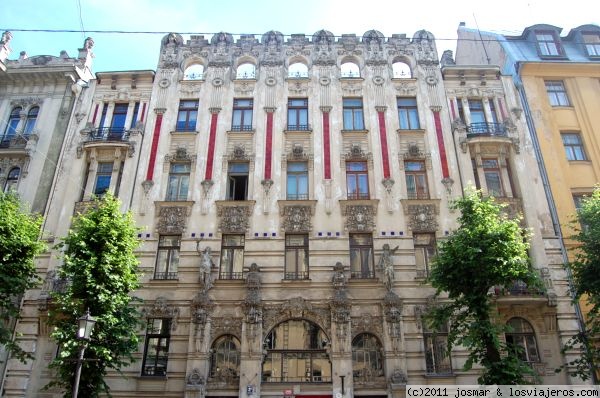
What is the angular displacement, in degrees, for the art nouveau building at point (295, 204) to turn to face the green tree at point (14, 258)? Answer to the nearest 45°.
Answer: approximately 90° to its right

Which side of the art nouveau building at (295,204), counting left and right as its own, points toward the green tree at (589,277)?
left

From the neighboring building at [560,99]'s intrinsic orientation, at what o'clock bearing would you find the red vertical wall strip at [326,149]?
The red vertical wall strip is roughly at 2 o'clock from the neighboring building.

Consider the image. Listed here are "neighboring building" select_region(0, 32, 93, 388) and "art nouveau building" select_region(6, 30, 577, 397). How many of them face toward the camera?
2

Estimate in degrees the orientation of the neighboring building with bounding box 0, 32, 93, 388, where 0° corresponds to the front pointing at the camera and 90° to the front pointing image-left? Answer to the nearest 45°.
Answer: approximately 0°

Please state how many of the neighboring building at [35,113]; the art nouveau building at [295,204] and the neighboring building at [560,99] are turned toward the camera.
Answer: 3

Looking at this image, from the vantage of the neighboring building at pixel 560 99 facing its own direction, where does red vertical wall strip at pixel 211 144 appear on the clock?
The red vertical wall strip is roughly at 2 o'clock from the neighboring building.

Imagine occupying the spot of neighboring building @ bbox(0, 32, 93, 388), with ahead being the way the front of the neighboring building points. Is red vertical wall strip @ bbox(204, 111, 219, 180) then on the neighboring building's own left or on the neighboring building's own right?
on the neighboring building's own left

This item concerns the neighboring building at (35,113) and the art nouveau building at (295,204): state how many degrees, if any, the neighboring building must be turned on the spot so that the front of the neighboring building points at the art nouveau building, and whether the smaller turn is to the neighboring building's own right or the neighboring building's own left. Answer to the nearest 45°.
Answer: approximately 45° to the neighboring building's own left

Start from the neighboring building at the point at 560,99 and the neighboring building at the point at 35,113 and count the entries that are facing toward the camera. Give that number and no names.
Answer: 2
